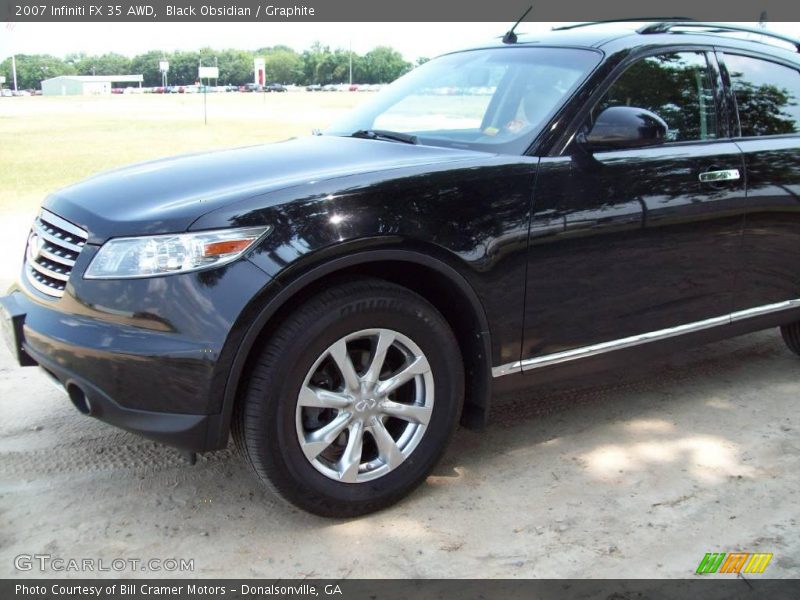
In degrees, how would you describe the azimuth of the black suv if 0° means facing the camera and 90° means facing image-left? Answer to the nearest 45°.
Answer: approximately 45°
